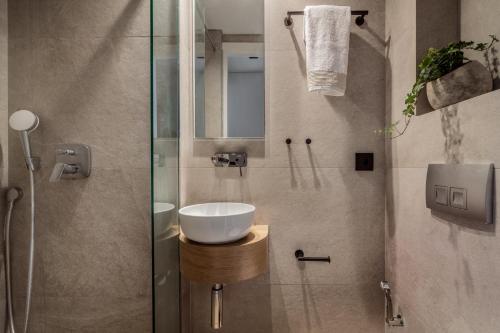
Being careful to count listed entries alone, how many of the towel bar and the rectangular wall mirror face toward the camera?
2

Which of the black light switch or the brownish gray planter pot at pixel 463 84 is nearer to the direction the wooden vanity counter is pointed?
the brownish gray planter pot

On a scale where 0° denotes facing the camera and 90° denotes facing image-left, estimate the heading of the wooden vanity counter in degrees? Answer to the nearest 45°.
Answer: approximately 0°
